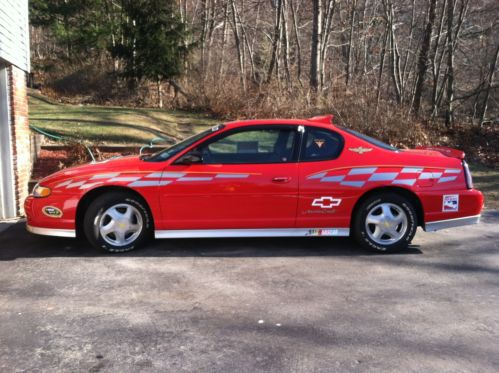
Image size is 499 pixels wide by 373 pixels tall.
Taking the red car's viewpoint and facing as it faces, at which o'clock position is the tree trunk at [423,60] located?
The tree trunk is roughly at 4 o'clock from the red car.

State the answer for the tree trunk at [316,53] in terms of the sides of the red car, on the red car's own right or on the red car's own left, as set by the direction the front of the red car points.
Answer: on the red car's own right

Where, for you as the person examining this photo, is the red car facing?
facing to the left of the viewer
